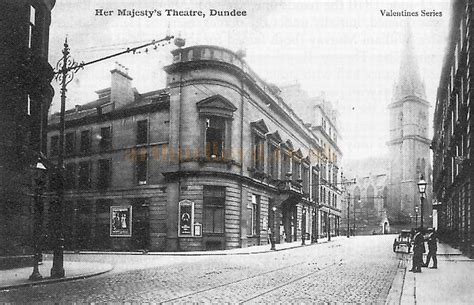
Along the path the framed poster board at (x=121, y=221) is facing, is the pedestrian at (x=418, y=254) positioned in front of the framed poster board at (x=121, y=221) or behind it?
in front

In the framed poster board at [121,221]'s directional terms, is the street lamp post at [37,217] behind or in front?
in front

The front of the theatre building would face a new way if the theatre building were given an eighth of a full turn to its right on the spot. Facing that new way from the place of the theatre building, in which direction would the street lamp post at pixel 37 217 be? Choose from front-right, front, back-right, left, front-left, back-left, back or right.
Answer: front

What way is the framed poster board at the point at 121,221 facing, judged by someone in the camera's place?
facing the viewer

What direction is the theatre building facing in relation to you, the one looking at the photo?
facing the viewer and to the right of the viewer

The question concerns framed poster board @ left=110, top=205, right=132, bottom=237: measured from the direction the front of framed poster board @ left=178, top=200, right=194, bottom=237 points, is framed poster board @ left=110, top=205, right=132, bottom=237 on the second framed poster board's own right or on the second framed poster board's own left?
on the second framed poster board's own right

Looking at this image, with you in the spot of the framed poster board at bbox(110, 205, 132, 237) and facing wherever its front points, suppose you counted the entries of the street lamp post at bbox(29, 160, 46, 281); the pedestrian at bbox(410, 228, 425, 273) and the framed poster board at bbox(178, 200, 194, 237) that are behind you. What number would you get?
0

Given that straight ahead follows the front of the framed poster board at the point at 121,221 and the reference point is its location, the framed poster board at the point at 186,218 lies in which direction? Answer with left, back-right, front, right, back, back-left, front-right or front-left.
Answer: front-left

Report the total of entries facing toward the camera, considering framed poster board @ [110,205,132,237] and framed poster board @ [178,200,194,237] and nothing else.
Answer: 2
